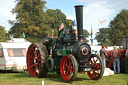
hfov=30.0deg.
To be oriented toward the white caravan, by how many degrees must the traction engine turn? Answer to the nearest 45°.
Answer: approximately 180°

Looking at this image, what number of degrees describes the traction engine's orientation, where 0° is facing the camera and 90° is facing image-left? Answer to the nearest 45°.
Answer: approximately 315°
